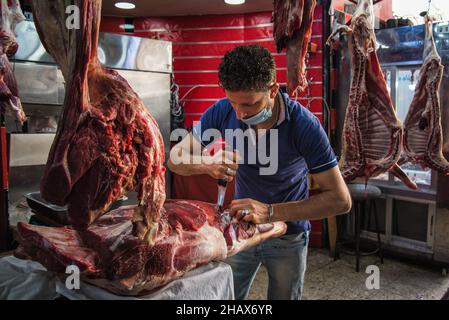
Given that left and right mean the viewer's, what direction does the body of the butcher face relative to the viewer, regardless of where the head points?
facing the viewer and to the left of the viewer

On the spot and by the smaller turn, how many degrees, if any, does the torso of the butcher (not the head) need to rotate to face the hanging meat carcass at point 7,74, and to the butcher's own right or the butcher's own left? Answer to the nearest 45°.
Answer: approximately 45° to the butcher's own right

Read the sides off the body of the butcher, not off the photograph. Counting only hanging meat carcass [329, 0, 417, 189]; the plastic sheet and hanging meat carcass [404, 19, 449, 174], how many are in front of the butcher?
1

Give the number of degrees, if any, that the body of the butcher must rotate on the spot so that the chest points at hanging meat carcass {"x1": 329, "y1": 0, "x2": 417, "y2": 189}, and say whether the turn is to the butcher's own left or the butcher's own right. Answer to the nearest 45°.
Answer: approximately 180°

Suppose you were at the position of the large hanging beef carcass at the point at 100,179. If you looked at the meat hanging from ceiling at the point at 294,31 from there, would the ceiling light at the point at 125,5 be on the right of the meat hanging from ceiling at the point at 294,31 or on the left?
left

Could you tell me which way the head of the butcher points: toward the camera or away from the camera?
toward the camera

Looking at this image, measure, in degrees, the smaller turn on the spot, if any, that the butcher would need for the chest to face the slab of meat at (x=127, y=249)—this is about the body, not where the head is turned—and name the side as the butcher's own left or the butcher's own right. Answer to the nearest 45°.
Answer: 0° — they already face it

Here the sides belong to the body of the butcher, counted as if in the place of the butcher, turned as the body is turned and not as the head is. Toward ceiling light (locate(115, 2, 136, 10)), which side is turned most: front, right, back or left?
right

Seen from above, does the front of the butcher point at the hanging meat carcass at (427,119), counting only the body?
no

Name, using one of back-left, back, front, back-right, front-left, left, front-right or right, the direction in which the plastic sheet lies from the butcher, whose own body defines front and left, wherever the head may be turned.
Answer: front
